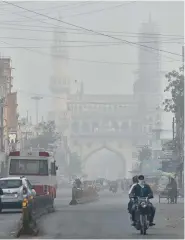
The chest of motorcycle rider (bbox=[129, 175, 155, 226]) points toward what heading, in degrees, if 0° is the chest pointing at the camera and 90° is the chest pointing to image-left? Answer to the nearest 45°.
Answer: approximately 0°

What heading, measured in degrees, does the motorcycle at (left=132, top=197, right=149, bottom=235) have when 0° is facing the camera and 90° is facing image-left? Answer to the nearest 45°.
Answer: approximately 0°
